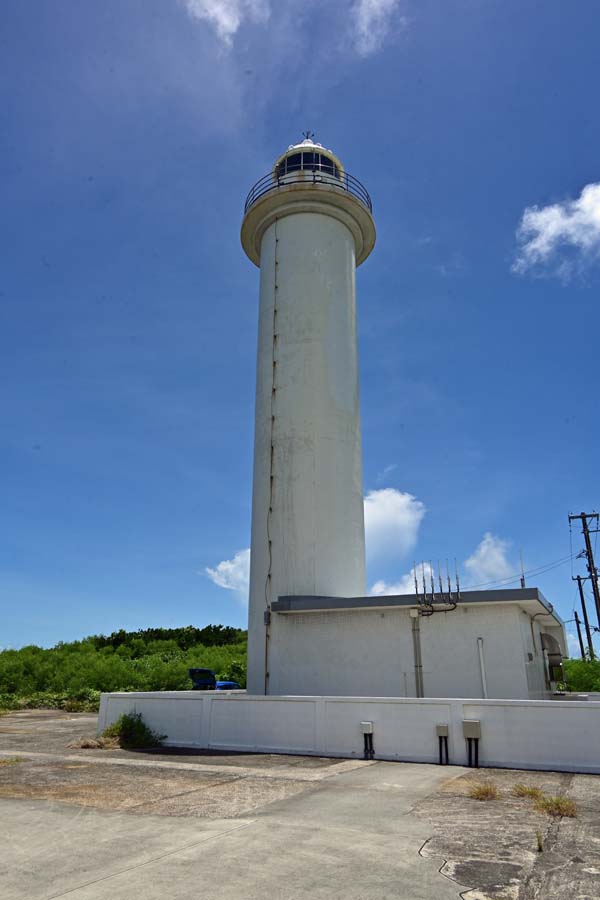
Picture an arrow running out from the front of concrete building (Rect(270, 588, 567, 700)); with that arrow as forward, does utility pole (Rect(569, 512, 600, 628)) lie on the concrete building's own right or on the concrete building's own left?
on the concrete building's own left

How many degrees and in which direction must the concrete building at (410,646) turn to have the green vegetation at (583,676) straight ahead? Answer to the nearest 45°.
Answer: approximately 45° to its left
